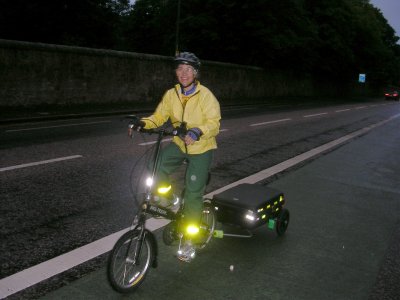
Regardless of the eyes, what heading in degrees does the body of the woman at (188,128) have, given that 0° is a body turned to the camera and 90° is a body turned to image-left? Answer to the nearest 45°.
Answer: approximately 45°
